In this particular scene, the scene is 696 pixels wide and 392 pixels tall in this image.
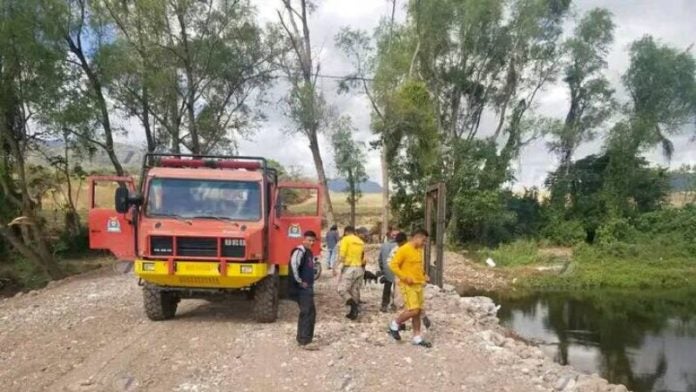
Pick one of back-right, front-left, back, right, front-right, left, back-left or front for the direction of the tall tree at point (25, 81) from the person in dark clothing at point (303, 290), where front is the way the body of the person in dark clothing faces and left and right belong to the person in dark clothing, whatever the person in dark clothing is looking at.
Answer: back

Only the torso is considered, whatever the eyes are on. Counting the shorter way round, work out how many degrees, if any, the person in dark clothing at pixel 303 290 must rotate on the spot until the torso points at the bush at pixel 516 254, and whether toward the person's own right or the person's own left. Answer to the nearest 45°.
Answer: approximately 90° to the person's own left

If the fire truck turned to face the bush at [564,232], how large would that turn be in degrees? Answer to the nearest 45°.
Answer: approximately 135° to its left

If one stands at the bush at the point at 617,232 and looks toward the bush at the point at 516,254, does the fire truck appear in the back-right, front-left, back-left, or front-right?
front-left

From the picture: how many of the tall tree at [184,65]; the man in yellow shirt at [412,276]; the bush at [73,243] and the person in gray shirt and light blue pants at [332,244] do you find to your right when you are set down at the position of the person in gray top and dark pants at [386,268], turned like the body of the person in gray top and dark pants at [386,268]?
1

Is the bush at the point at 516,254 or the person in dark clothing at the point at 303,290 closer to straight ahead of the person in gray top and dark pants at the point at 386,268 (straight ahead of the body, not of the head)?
the bush

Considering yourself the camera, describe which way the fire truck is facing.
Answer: facing the viewer

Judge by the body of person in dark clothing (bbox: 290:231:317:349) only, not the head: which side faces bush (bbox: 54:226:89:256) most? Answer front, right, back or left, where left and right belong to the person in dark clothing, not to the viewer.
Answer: back

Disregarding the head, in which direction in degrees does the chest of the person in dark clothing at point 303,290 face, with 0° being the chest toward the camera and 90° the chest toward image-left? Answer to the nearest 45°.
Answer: approximately 315°
